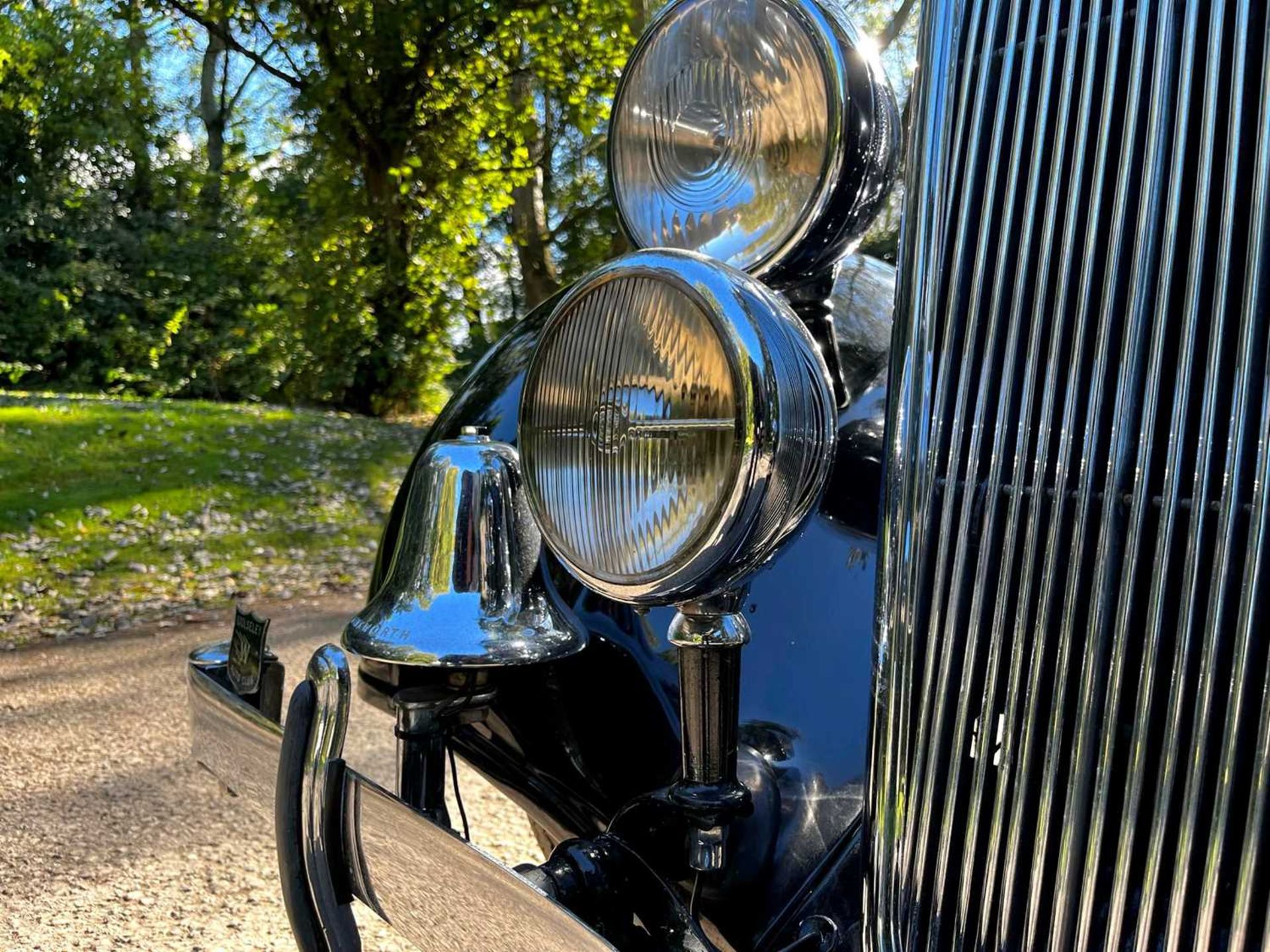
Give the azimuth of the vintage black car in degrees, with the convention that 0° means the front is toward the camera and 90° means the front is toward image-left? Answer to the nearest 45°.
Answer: approximately 45°
